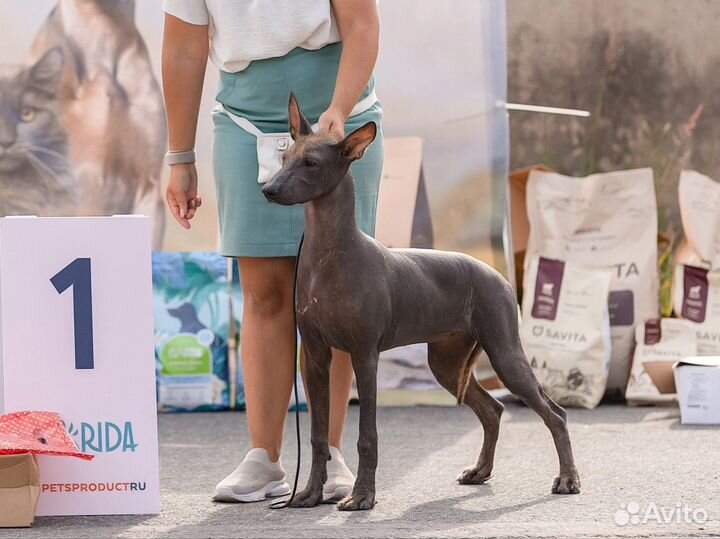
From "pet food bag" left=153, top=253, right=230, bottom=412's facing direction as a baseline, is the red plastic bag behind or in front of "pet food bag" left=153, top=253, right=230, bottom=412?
in front

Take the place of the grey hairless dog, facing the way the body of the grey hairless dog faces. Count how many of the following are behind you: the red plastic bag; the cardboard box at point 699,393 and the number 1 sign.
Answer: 1

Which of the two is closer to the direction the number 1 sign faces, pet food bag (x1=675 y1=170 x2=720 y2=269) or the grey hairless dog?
the grey hairless dog

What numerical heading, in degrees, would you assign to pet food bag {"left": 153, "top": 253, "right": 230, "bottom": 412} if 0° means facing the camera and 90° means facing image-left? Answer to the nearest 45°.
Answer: approximately 0°

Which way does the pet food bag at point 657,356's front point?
toward the camera

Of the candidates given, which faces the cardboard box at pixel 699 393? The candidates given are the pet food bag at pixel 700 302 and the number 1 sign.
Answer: the pet food bag

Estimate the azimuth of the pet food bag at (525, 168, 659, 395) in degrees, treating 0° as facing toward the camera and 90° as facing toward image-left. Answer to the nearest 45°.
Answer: approximately 0°

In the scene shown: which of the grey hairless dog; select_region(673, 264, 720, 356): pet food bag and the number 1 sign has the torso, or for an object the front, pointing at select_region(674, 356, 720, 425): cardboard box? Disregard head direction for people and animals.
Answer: the pet food bag

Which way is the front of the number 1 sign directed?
toward the camera

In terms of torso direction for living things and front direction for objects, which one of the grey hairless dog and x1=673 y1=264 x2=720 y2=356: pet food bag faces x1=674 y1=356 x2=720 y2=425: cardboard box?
the pet food bag
